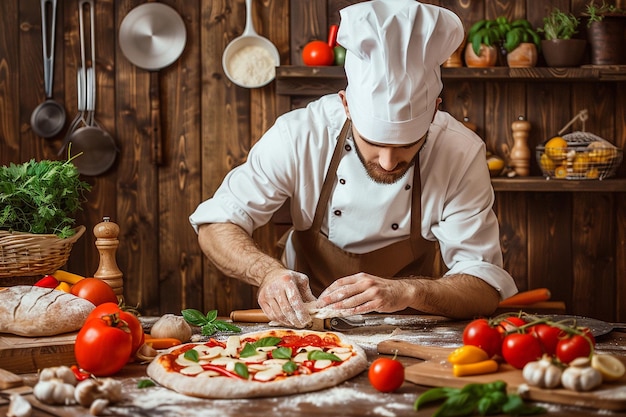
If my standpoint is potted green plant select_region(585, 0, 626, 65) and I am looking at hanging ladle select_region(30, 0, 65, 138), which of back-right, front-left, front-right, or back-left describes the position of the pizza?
front-left

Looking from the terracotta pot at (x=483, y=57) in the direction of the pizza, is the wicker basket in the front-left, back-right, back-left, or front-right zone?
front-right

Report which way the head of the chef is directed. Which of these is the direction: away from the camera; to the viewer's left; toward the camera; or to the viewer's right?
toward the camera

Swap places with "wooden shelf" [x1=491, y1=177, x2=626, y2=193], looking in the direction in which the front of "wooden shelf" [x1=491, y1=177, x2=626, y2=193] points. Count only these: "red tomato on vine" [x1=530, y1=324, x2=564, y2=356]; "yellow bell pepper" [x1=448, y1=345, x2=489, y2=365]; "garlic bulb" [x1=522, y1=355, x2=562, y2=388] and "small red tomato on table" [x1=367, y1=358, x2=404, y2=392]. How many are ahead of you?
4

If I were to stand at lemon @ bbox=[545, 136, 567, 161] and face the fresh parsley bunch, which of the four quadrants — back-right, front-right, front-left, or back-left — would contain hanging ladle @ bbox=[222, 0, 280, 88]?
front-right

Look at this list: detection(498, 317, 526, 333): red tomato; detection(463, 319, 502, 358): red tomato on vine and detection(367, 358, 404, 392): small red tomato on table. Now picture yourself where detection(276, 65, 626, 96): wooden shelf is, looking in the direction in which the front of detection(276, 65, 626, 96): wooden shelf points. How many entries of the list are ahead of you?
3

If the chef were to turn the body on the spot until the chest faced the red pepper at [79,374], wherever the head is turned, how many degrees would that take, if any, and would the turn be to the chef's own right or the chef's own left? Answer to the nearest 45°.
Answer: approximately 45° to the chef's own right

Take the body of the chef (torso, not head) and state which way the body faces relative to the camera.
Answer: toward the camera

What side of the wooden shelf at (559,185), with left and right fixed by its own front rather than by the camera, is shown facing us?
front

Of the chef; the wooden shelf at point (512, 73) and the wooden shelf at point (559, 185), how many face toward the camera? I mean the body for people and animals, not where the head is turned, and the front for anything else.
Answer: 3

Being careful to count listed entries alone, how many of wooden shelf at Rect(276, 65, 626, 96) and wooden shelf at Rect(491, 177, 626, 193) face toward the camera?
2

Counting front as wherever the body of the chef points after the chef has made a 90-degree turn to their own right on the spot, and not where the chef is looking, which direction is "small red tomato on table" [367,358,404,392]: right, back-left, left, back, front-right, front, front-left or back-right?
left

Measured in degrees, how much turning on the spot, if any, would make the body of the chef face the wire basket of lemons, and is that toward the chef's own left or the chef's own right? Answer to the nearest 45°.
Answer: approximately 135° to the chef's own left

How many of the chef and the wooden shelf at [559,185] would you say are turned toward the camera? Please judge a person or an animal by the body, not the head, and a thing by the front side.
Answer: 2

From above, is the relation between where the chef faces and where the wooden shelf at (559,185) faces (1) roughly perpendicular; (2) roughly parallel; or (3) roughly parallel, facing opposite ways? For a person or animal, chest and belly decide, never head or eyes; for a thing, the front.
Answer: roughly parallel
